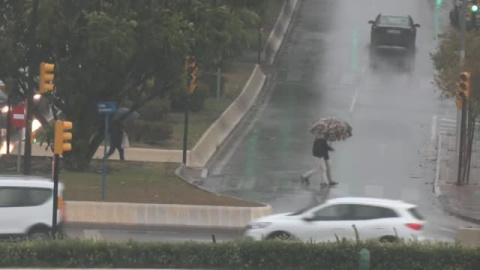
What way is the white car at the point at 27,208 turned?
to the viewer's left

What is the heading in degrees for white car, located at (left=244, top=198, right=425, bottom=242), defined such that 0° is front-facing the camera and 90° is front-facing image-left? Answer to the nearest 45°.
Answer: approximately 90°

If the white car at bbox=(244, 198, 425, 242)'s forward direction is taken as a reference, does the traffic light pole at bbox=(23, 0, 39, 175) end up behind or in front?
in front

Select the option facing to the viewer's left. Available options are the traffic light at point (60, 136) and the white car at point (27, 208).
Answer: the white car

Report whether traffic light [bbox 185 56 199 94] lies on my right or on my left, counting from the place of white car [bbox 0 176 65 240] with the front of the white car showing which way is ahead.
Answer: on my right

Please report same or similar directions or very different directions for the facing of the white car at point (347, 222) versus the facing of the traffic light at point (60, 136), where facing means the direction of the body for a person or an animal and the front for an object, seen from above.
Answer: very different directions

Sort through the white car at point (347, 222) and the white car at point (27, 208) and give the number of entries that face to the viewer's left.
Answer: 2

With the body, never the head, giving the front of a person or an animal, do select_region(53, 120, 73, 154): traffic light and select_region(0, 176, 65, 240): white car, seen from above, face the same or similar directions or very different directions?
very different directions
